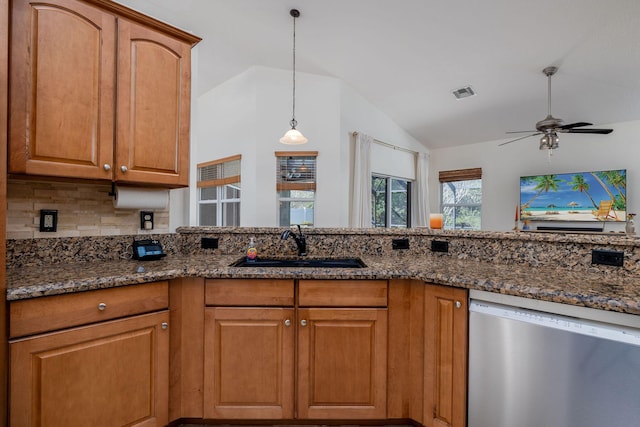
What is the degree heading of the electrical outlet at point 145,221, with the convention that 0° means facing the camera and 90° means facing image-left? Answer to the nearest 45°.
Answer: approximately 0°

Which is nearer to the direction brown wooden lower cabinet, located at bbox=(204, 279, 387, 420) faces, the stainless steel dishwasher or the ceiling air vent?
the stainless steel dishwasher

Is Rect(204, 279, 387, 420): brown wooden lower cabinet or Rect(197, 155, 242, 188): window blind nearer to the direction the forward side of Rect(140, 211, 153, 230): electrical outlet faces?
the brown wooden lower cabinet

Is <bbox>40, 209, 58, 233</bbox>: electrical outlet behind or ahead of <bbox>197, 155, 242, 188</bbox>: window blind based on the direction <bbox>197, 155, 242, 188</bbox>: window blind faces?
ahead

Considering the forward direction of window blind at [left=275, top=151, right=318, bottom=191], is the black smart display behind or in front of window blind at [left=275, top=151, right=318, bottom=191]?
in front

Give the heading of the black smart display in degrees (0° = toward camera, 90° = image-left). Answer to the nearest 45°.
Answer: approximately 315°

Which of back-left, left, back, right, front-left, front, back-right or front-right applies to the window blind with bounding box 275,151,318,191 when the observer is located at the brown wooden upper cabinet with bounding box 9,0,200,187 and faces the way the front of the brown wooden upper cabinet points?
left

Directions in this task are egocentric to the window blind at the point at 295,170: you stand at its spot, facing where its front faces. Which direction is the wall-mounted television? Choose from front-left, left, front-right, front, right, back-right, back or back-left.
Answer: left

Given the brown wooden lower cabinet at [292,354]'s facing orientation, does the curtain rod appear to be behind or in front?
behind

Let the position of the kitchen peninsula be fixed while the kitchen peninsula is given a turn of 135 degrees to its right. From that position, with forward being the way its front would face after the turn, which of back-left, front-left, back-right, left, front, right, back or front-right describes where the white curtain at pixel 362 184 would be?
front-right

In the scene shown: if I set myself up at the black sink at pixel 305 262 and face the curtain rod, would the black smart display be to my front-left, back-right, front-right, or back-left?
back-left
